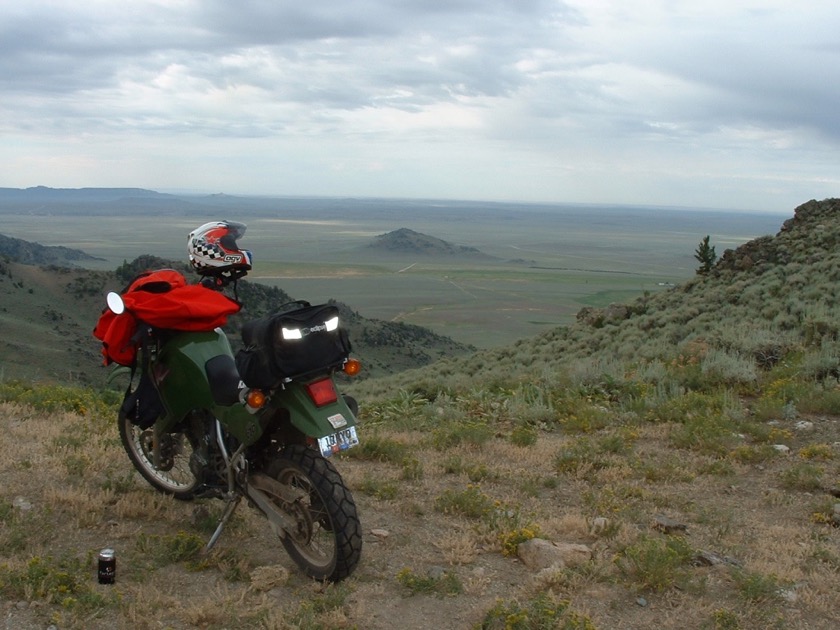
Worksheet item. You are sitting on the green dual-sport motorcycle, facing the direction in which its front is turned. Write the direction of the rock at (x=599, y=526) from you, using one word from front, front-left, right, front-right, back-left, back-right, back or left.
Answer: back-right

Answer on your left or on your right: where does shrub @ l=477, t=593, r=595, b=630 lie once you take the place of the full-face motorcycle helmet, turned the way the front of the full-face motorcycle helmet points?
on your right

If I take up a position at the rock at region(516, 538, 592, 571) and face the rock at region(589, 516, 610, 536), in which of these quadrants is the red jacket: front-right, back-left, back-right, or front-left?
back-left

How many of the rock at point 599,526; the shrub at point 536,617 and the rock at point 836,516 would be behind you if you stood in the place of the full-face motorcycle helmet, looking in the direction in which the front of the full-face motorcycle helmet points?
0

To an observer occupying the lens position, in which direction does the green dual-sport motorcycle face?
facing away from the viewer and to the left of the viewer

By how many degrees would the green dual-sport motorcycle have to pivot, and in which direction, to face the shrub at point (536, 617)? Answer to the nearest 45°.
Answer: approximately 180°

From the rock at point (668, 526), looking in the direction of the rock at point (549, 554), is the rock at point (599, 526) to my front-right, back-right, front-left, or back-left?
front-right

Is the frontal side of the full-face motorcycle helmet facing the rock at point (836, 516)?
yes

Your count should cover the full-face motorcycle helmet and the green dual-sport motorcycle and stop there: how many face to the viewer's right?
1

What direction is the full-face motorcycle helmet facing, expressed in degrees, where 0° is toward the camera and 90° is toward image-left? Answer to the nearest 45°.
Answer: approximately 270°

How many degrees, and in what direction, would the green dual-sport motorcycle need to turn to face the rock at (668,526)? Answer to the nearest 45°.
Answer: approximately 135° to its right

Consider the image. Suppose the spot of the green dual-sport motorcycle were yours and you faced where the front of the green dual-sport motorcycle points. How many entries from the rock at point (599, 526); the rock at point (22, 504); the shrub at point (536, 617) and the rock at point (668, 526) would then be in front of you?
1

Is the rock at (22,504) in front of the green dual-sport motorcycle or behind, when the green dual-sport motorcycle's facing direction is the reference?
in front
